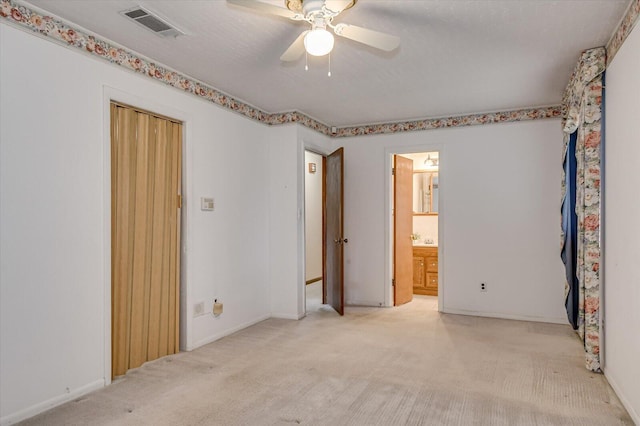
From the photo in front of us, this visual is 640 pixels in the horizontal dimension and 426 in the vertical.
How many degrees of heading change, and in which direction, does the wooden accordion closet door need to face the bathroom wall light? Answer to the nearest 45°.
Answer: approximately 90° to its left

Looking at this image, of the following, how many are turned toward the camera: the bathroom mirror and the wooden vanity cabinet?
2

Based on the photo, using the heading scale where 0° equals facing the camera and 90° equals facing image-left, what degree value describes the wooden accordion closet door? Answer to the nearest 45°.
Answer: approximately 315°

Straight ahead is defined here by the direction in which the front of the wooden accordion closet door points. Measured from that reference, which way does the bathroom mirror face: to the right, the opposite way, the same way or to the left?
to the right

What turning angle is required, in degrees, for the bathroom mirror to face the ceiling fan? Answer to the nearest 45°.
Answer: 0° — it already faces it

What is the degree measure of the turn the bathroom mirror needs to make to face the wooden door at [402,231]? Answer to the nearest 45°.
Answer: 0° — it already faces it

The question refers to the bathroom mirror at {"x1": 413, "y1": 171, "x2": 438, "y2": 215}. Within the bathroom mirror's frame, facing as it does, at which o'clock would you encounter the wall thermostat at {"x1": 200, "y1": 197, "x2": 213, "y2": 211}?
The wall thermostat is roughly at 1 o'clock from the bathroom mirror.
